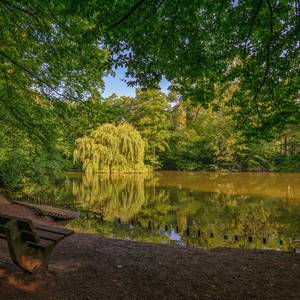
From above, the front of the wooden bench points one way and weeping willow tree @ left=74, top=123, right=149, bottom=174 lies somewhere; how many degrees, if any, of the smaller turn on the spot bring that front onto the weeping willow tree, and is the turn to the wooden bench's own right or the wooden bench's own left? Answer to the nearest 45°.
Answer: approximately 45° to the wooden bench's own left

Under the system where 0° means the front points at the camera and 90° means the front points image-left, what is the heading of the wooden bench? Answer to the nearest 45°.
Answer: approximately 225°
